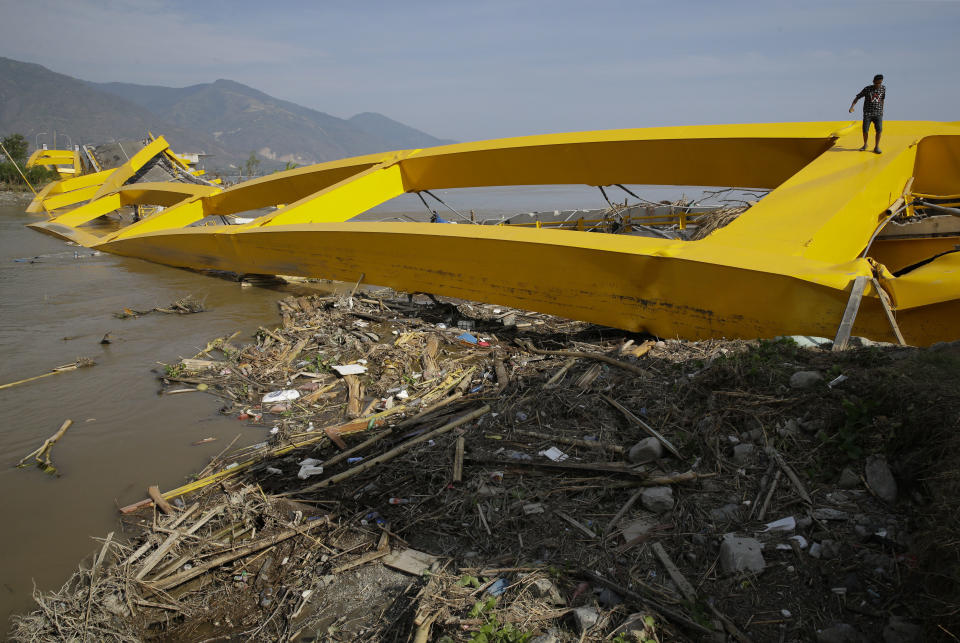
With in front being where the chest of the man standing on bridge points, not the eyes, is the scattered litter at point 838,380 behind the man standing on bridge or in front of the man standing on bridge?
in front

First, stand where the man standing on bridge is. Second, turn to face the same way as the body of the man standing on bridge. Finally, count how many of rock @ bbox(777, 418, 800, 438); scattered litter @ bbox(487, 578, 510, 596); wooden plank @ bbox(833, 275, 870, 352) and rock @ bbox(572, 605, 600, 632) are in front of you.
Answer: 4

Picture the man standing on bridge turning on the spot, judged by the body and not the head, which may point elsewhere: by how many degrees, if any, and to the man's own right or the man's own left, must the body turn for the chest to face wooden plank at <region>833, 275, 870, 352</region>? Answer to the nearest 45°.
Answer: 0° — they already face it

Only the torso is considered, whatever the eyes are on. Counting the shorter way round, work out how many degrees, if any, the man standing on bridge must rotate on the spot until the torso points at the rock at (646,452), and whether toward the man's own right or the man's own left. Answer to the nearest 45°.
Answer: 0° — they already face it

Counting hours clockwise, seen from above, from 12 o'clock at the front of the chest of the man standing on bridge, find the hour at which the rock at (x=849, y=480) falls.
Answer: The rock is roughly at 12 o'clock from the man standing on bridge.

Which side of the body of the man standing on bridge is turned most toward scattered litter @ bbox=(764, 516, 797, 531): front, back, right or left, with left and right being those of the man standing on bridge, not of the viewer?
front

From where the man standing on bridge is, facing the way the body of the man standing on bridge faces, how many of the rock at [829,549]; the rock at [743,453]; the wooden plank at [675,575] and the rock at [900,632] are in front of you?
4

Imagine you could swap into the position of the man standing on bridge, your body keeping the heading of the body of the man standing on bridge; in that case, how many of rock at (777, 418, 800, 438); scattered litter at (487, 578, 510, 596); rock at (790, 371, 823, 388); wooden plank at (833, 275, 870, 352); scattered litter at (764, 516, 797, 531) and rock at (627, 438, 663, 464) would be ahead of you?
6

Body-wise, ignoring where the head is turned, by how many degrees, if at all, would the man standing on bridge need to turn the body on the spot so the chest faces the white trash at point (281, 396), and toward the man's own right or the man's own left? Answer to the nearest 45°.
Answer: approximately 45° to the man's own right

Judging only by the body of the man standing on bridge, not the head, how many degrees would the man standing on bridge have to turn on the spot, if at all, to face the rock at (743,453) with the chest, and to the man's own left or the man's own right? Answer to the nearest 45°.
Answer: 0° — they already face it

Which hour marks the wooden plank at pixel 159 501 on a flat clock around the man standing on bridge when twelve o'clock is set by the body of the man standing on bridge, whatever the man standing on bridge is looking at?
The wooden plank is roughly at 1 o'clock from the man standing on bridge.

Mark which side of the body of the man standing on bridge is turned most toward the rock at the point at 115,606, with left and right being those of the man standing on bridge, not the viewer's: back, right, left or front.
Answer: front

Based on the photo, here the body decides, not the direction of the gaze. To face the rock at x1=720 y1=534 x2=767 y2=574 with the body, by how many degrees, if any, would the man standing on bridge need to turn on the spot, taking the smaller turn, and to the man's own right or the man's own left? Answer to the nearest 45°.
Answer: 0° — they already face it

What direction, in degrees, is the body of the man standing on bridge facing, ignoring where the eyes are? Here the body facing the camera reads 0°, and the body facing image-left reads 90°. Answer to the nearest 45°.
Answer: approximately 0°
